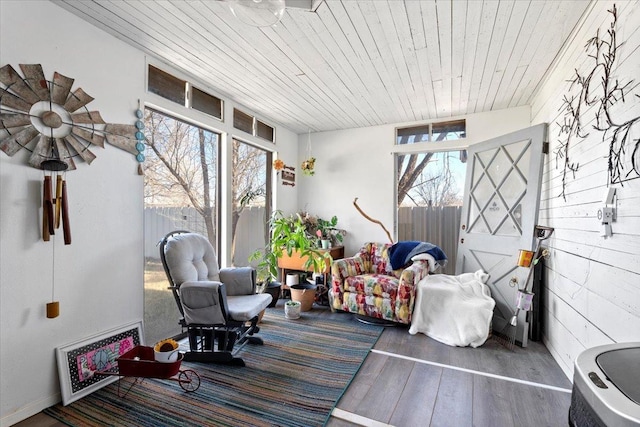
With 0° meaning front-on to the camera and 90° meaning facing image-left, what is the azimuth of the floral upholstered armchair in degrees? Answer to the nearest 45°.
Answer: approximately 45°

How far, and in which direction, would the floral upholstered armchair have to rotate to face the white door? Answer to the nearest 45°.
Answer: approximately 135° to its left

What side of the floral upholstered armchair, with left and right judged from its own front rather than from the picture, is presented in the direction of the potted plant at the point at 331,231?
right

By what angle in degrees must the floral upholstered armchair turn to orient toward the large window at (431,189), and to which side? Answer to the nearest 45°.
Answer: approximately 180°
